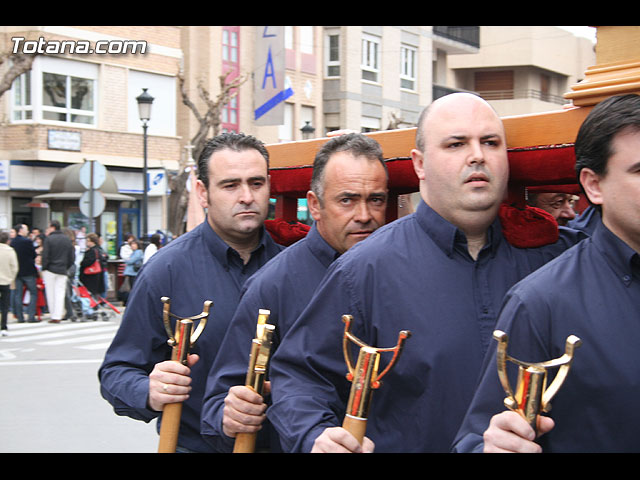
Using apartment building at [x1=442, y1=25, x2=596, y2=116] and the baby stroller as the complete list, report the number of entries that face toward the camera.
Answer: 1

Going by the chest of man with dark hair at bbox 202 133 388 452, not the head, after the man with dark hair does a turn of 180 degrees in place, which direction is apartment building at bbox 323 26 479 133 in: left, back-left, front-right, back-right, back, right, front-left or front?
front-right

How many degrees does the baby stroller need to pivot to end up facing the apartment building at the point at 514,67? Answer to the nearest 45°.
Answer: approximately 45° to its left

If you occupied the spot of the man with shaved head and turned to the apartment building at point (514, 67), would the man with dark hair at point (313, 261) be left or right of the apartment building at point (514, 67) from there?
left

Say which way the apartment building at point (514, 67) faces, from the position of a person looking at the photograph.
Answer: facing the viewer

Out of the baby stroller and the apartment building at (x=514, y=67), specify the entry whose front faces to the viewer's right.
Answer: the baby stroller

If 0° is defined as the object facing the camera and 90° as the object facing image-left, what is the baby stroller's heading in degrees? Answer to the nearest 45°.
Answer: approximately 270°
